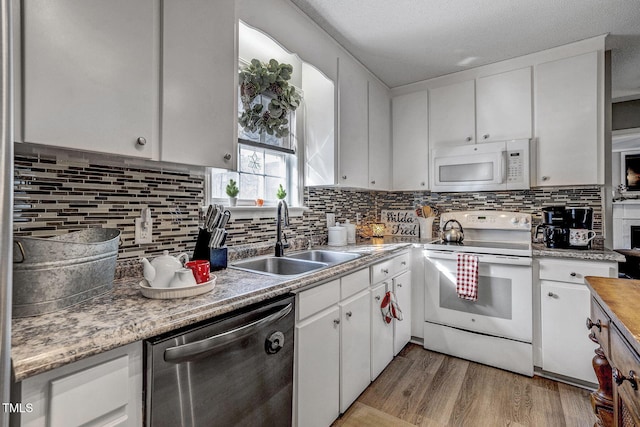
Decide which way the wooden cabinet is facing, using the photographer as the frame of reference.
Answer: facing to the left of the viewer

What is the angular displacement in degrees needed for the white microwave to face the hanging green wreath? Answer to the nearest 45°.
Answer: approximately 45° to its right

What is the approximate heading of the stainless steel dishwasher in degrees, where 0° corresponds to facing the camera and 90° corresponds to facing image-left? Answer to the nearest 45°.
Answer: approximately 315°

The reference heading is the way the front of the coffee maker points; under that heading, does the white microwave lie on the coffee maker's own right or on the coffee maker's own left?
on the coffee maker's own right

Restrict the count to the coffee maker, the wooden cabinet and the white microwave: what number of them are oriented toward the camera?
2
